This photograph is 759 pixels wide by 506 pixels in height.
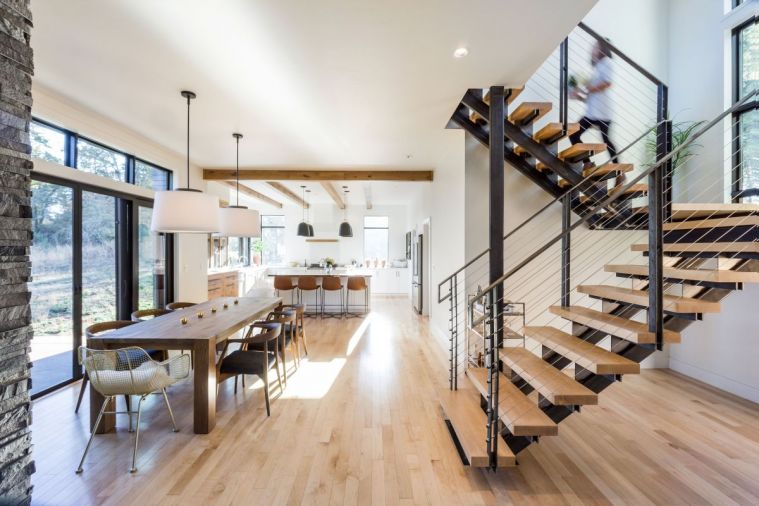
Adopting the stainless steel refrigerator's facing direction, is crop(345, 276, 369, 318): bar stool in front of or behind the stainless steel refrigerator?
in front

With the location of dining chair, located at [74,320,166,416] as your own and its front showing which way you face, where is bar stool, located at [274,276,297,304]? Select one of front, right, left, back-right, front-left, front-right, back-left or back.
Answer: left

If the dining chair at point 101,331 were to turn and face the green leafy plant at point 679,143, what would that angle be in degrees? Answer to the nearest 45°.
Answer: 0° — it already faces it

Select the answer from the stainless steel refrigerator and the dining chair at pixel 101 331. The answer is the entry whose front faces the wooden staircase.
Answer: the dining chair

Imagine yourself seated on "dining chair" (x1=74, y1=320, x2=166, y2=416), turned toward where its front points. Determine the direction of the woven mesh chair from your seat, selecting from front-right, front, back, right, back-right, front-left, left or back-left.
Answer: front-right

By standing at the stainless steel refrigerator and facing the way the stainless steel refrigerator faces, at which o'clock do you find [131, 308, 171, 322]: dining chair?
The dining chair is roughly at 10 o'clock from the stainless steel refrigerator.

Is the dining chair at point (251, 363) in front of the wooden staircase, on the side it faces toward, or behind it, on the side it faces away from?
in front

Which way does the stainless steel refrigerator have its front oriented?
to the viewer's left

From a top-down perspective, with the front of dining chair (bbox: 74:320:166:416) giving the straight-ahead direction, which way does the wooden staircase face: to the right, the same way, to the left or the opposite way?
the opposite way

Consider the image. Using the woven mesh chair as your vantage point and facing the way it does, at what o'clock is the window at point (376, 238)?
The window is roughly at 12 o'clock from the woven mesh chair.

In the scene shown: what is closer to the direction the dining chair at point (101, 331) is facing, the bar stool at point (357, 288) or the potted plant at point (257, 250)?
the bar stool

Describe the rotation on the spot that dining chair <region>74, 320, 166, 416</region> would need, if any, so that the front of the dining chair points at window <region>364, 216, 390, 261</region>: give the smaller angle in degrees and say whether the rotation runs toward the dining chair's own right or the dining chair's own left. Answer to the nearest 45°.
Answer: approximately 90° to the dining chair's own left

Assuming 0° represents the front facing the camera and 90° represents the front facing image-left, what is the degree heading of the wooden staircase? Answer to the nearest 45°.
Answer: approximately 45°
